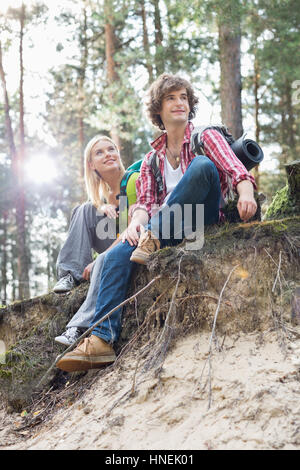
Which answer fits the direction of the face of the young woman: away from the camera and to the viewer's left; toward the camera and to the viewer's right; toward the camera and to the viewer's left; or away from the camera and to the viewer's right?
toward the camera and to the viewer's right

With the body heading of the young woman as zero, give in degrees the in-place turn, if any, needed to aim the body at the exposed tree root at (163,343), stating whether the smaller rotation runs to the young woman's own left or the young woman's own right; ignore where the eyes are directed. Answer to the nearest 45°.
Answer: approximately 45° to the young woman's own left

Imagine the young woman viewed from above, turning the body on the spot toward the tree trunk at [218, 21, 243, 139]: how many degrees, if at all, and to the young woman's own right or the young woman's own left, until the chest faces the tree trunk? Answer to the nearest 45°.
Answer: approximately 180°

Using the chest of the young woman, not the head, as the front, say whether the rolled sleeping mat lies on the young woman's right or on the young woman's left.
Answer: on the young woman's left

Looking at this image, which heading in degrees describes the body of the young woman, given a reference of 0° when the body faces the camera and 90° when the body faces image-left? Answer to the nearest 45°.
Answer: approximately 45°

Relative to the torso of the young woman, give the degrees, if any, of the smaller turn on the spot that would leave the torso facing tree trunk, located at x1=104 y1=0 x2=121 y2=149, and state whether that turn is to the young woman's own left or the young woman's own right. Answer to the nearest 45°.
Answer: approximately 135° to the young woman's own right

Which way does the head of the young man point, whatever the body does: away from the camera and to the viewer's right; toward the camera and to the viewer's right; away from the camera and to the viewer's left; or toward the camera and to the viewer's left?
toward the camera and to the viewer's right

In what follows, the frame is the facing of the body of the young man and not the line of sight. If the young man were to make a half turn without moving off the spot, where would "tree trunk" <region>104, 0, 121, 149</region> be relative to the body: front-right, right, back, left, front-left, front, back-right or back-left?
front-left

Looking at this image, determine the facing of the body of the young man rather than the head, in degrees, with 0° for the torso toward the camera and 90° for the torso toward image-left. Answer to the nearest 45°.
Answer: approximately 45°

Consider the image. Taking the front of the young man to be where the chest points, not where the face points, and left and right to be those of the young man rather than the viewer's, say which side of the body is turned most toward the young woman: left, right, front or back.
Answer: right
